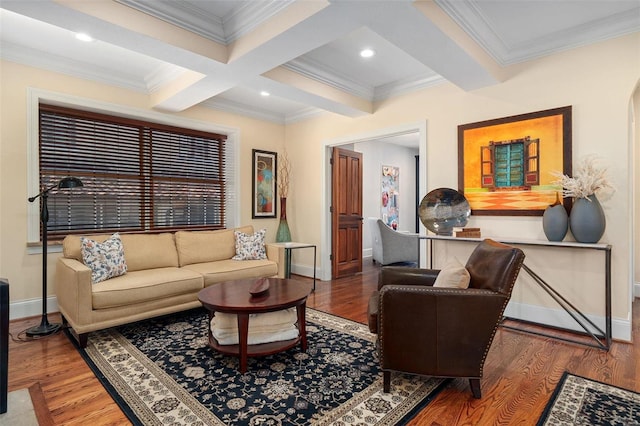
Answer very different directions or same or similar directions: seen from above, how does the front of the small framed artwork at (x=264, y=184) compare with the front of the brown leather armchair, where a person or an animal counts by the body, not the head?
very different directions

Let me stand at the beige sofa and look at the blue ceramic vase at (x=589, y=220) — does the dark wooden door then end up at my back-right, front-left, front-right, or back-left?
front-left

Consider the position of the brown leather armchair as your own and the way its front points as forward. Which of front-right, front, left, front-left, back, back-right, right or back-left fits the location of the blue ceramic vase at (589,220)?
back-right

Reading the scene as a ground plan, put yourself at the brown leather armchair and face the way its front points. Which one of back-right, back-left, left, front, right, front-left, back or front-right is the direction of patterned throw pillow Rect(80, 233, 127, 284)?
front

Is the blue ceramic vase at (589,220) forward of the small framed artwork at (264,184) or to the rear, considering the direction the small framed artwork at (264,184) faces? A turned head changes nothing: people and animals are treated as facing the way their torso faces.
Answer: forward

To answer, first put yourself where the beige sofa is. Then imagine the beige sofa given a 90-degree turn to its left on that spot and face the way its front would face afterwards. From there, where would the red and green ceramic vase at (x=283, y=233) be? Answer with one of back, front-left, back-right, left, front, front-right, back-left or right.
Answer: front

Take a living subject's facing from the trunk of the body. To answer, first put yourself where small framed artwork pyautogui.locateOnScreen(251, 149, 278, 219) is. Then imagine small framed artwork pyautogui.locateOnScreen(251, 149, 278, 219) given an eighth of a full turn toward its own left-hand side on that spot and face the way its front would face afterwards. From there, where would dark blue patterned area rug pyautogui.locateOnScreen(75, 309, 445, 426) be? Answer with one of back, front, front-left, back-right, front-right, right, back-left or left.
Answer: right

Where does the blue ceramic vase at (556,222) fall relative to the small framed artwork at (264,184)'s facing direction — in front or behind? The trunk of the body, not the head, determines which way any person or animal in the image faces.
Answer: in front

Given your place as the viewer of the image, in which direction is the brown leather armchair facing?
facing to the left of the viewer

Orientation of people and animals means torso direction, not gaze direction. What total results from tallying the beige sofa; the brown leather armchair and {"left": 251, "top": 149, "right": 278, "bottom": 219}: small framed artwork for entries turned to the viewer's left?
1

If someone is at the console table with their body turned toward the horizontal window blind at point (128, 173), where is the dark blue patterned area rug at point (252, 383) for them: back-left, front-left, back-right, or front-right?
front-left

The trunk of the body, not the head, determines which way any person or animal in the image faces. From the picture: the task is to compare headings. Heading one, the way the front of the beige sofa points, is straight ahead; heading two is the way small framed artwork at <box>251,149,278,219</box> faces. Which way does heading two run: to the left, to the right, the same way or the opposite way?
the same way

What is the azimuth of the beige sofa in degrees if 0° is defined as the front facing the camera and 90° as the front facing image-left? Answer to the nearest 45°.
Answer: approximately 315°
